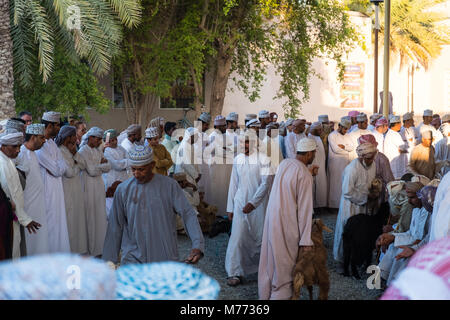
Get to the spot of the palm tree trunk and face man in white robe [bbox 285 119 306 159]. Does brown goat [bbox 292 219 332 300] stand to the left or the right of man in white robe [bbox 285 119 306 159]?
right

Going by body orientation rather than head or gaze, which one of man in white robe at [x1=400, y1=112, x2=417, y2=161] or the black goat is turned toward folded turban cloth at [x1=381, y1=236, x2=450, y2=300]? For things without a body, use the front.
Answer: the man in white robe

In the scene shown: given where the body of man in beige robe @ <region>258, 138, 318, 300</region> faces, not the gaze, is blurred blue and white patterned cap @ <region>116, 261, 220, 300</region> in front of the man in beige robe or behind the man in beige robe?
behind

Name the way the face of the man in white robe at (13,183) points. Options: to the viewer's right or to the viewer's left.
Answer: to the viewer's right

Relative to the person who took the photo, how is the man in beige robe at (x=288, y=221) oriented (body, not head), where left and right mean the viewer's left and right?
facing away from the viewer and to the right of the viewer

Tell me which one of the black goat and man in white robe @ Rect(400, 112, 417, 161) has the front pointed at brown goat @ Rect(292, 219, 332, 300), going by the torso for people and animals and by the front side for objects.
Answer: the man in white robe
